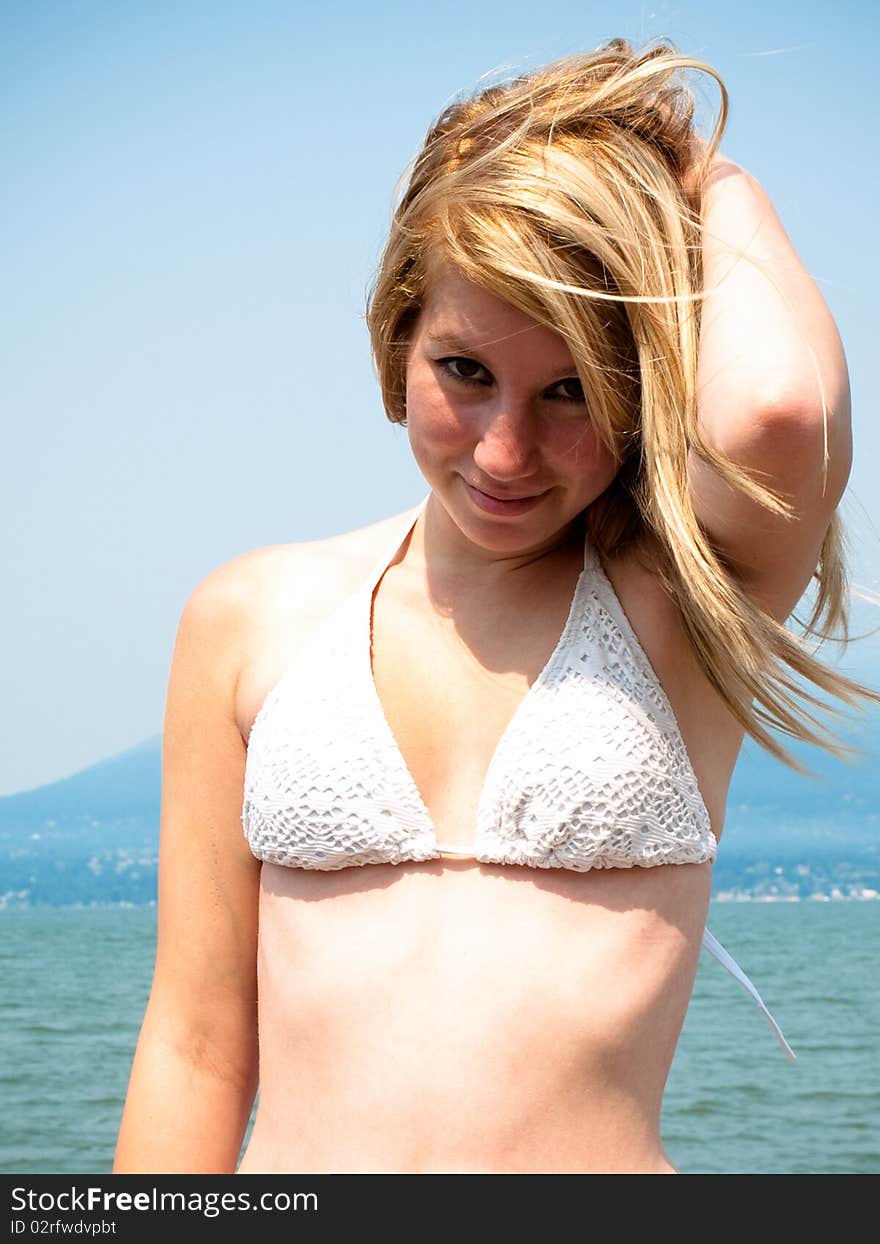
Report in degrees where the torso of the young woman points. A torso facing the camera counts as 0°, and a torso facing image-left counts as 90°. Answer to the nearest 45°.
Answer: approximately 0°
